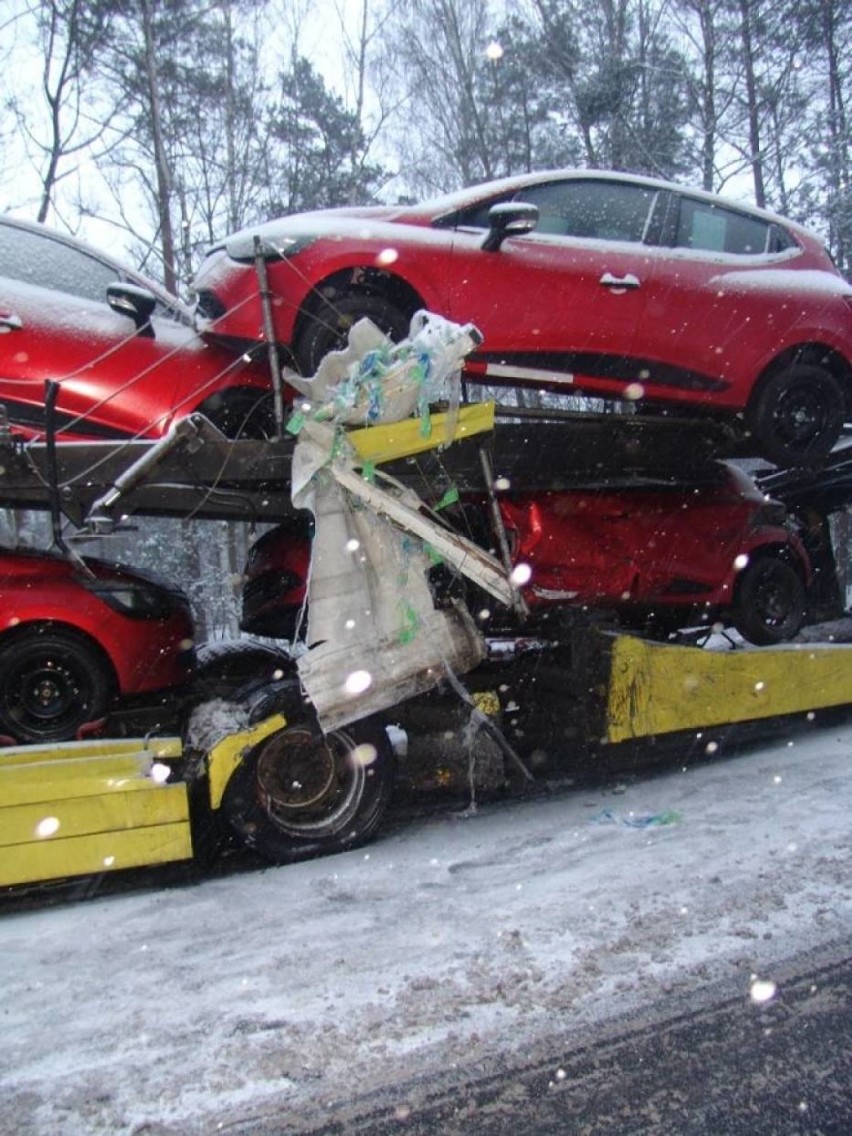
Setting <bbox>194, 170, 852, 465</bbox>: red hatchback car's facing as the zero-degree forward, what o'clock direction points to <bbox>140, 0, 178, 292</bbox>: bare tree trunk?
The bare tree trunk is roughly at 2 o'clock from the red hatchback car.

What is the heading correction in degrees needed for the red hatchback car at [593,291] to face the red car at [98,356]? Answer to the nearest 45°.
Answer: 0° — it already faces it

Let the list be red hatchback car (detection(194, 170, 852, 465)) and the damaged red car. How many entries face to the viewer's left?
2

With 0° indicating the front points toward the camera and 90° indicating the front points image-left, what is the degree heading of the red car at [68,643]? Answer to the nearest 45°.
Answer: approximately 270°

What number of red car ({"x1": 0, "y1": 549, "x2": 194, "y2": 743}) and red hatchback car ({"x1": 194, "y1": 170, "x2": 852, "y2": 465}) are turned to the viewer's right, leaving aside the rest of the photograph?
1

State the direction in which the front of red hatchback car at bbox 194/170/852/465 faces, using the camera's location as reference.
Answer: facing to the left of the viewer

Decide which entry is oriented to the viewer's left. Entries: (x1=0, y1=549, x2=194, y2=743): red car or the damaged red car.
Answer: the damaged red car

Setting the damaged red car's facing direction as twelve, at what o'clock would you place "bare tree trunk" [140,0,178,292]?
The bare tree trunk is roughly at 2 o'clock from the damaged red car.

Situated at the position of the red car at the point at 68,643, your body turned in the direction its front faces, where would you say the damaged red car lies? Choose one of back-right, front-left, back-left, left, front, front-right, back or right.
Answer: front

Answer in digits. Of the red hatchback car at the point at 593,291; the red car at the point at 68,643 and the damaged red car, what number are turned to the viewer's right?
1

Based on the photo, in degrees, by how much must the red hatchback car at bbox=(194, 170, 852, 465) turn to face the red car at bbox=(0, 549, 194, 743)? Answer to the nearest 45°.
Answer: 0° — it already faces it

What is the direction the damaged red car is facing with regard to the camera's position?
facing to the left of the viewer

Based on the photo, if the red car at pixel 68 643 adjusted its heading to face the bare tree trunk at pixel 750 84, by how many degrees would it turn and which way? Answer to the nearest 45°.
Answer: approximately 45° to its left

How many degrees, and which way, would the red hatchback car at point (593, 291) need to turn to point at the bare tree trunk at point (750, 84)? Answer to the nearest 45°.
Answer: approximately 90° to its right
